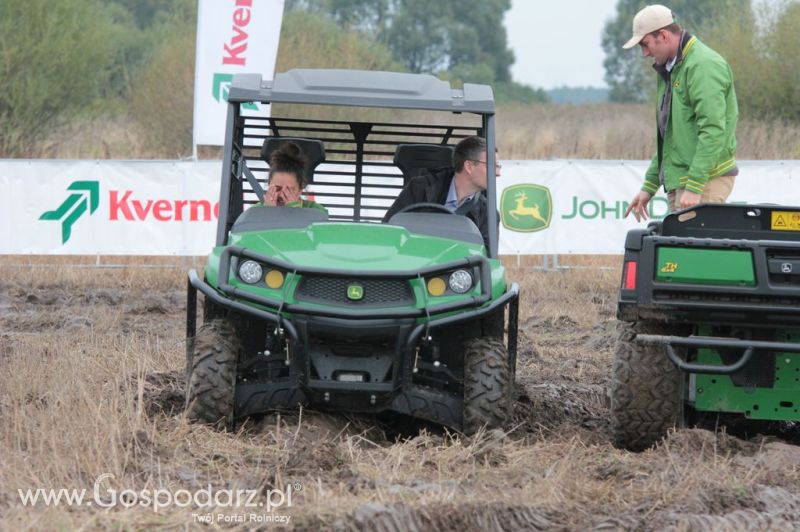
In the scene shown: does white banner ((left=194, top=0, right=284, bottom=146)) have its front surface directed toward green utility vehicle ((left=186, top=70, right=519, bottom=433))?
yes

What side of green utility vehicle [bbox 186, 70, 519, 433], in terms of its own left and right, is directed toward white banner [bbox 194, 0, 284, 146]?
back

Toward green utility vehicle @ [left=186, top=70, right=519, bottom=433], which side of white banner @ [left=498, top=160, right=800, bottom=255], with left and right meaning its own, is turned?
front

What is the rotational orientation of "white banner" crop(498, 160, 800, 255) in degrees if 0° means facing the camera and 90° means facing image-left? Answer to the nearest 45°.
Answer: approximately 0°

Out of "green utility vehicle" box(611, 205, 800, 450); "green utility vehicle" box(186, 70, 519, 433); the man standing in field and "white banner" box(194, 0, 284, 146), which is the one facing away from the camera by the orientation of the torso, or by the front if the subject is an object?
"green utility vehicle" box(611, 205, 800, 450)

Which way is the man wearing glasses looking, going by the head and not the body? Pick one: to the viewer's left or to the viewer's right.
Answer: to the viewer's right

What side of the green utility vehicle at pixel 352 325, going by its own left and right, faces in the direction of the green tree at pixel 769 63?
back

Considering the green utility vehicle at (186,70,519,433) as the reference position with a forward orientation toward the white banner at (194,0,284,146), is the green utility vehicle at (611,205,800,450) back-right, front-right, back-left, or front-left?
back-right

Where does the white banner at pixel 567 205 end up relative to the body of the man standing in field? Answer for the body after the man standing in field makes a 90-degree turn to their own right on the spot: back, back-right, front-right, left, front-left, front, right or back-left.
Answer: front

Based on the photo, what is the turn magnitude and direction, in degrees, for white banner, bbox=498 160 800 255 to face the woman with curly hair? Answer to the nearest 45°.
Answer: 0° — it already faces them

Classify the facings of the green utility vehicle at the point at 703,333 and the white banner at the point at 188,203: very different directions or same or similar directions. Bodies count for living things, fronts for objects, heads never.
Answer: very different directions

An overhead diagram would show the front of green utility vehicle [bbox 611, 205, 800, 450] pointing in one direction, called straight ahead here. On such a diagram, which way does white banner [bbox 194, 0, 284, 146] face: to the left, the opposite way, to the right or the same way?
the opposite way
